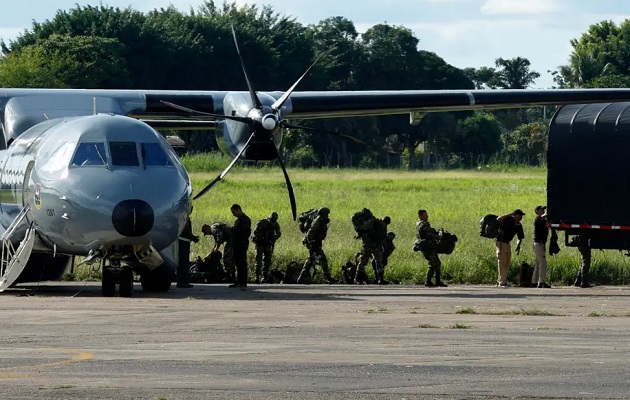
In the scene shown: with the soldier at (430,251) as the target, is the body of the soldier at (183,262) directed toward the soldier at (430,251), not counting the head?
yes

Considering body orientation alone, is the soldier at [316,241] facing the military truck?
yes

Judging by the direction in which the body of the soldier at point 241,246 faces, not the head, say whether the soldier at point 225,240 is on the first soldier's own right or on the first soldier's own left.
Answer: on the first soldier's own right

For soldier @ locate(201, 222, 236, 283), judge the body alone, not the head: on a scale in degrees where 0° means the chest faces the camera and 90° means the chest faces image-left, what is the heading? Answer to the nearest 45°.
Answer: approximately 90°

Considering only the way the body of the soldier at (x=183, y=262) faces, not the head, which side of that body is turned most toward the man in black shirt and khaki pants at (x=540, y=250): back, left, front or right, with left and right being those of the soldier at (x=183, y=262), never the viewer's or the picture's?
front

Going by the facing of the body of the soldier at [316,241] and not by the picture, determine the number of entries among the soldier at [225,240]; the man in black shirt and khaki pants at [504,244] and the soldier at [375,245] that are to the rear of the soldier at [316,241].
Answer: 1

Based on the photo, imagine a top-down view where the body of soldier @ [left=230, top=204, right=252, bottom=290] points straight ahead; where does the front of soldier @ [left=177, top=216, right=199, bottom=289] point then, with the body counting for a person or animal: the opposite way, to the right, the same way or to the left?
the opposite way

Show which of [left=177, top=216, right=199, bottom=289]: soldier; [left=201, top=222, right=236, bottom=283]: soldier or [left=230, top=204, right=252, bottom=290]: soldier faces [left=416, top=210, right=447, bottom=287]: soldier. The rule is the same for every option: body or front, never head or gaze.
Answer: [left=177, top=216, right=199, bottom=289]: soldier

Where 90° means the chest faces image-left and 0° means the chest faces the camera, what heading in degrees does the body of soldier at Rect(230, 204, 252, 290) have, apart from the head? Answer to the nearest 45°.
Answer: approximately 90°

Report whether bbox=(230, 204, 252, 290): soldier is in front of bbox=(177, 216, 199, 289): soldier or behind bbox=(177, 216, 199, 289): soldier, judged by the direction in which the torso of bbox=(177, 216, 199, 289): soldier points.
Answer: in front

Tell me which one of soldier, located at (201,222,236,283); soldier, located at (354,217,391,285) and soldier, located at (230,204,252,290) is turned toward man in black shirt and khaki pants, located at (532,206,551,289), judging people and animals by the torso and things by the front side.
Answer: soldier, located at (354,217,391,285)
